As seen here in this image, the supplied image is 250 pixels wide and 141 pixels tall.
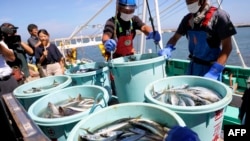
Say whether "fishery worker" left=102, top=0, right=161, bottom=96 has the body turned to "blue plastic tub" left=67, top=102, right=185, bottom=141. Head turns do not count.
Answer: yes

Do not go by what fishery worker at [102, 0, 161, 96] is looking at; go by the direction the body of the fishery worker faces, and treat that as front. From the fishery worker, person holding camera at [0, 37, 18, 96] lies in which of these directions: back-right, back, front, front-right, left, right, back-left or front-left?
right

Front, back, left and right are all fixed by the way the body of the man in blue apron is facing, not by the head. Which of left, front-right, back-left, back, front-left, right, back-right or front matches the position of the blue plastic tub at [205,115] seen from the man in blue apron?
front-left

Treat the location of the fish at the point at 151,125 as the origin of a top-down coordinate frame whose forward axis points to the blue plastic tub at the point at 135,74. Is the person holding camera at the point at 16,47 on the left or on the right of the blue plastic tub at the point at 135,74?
left

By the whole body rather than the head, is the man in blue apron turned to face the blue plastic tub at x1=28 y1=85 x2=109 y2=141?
yes

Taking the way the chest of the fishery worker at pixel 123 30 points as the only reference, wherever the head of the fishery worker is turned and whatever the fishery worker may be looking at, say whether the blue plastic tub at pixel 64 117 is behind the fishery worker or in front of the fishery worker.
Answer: in front

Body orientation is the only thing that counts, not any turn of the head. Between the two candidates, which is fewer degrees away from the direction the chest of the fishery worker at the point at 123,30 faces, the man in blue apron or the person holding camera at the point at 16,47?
the man in blue apron

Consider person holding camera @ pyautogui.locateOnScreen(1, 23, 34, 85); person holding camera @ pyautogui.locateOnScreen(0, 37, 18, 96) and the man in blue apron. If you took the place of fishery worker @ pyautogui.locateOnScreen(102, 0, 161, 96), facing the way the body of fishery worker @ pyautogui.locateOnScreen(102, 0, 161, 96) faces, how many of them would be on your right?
2

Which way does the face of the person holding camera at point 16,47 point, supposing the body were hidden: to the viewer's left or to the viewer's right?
to the viewer's right

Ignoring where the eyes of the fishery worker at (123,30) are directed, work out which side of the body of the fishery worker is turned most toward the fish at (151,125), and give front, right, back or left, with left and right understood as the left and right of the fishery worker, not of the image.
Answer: front

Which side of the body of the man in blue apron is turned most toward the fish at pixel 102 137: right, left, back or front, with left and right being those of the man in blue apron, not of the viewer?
front

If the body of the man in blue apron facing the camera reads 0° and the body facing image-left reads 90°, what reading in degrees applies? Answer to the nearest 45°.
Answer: approximately 45°

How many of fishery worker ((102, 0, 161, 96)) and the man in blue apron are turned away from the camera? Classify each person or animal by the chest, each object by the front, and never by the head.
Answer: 0
